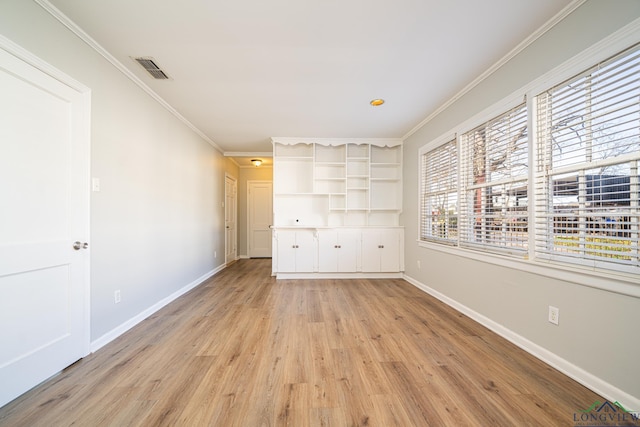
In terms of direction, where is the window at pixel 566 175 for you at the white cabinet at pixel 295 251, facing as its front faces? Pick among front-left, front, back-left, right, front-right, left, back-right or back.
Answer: front-left

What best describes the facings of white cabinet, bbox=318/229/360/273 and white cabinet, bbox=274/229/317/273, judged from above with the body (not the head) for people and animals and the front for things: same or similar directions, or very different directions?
same or similar directions

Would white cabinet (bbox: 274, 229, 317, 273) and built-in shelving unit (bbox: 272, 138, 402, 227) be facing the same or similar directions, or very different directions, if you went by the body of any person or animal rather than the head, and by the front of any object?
same or similar directions

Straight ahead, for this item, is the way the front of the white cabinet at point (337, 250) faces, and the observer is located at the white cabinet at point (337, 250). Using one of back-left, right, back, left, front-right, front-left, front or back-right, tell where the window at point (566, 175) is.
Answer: front-left

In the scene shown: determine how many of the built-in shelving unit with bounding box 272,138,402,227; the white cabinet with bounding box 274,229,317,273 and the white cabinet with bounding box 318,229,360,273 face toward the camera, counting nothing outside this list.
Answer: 3

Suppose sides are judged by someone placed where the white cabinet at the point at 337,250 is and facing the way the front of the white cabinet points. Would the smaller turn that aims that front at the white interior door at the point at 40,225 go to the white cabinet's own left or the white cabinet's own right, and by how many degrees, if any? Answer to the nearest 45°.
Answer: approximately 45° to the white cabinet's own right

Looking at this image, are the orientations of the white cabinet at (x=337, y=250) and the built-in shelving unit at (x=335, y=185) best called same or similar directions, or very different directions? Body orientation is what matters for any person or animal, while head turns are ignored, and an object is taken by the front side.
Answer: same or similar directions

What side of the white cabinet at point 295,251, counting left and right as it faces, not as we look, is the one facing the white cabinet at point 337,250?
left

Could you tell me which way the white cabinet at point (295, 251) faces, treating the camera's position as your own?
facing the viewer

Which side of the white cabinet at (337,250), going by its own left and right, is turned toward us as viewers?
front

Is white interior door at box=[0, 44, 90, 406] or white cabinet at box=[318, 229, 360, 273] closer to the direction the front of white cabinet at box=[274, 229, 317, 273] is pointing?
the white interior door

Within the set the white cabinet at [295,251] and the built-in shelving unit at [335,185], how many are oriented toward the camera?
2

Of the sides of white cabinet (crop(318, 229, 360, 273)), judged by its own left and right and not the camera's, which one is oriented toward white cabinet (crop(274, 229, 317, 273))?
right

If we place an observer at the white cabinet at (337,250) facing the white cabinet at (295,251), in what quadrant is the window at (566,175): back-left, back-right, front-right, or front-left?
back-left
